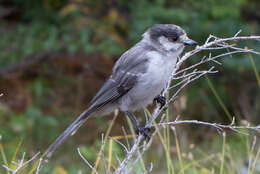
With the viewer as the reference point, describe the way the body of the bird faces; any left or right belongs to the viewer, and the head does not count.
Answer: facing to the right of the viewer
